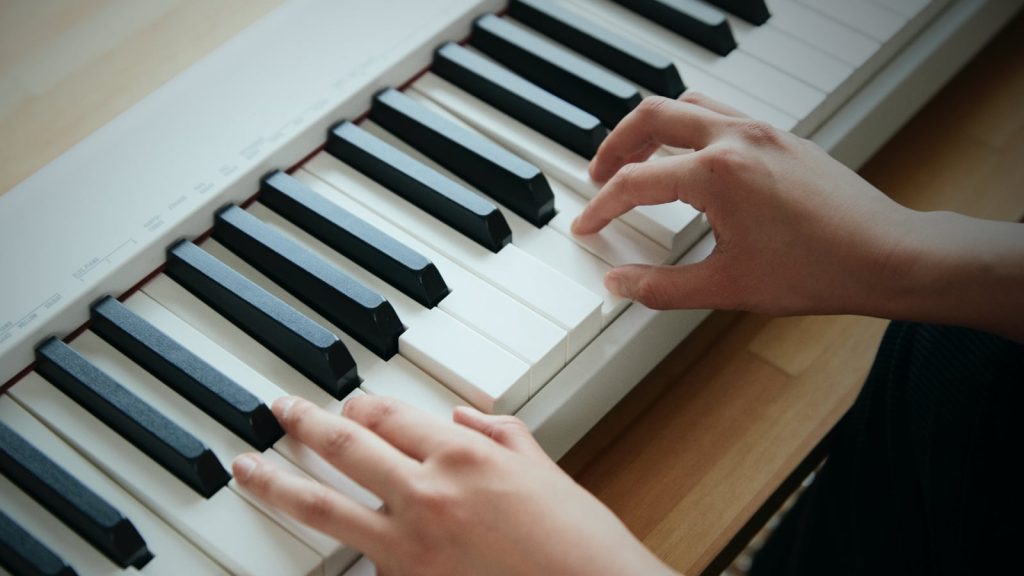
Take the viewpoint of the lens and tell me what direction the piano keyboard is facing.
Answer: facing the viewer and to the right of the viewer
